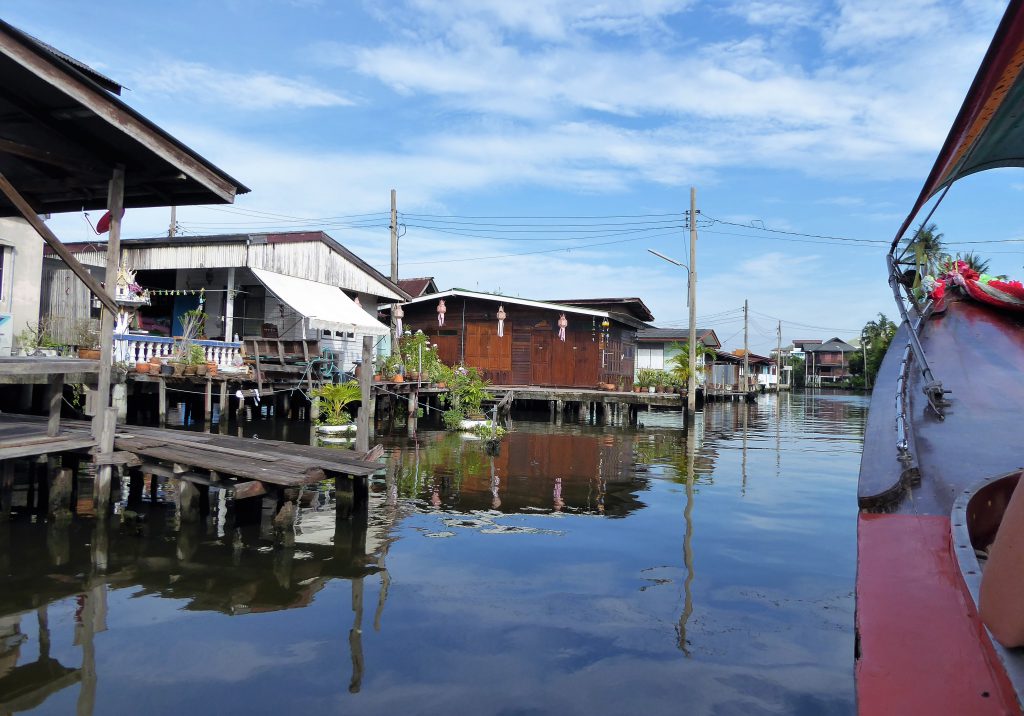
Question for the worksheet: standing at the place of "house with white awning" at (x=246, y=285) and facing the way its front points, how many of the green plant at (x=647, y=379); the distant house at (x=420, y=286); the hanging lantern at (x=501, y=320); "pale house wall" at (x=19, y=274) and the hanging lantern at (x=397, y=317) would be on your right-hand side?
1

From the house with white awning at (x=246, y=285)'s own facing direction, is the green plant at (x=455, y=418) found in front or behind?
in front

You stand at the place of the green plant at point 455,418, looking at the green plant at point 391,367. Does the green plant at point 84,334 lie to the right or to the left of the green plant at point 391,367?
left

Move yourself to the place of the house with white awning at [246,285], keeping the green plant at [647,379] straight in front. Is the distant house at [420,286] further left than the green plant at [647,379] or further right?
left

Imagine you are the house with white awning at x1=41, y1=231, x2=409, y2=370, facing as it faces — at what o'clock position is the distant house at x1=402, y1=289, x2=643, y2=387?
the distant house at x1=402, y1=289, x2=643, y2=387 is roughly at 10 o'clock from the house with white awning at x1=41, y1=231, x2=409, y2=370.

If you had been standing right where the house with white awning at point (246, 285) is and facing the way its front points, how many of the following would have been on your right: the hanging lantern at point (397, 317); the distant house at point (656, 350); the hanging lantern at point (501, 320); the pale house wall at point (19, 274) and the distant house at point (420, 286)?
1

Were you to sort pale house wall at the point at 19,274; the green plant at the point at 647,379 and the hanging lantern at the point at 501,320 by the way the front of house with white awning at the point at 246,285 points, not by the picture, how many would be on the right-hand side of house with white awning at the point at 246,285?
1

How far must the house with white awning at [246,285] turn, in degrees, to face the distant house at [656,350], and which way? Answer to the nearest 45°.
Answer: approximately 90° to its left

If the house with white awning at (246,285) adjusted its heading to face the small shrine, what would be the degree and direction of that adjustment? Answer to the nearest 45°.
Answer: approximately 90° to its right

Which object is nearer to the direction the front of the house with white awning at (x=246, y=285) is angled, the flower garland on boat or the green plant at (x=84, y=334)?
the flower garland on boat

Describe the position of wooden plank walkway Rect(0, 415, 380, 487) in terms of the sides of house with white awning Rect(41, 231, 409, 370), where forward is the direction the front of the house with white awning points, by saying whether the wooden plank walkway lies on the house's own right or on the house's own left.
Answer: on the house's own right

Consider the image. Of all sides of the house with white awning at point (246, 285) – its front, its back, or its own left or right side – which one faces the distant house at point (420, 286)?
left

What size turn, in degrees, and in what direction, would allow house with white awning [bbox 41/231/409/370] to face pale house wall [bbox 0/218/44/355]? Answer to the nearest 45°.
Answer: approximately 90° to its right

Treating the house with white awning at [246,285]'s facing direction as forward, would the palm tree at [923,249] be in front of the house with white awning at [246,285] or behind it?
in front

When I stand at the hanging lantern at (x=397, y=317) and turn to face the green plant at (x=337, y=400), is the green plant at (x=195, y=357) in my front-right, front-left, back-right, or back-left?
front-right

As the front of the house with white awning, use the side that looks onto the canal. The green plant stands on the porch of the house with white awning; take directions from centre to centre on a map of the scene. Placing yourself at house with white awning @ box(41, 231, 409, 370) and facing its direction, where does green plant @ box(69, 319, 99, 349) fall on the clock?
The green plant is roughly at 3 o'clock from the house with white awning.
